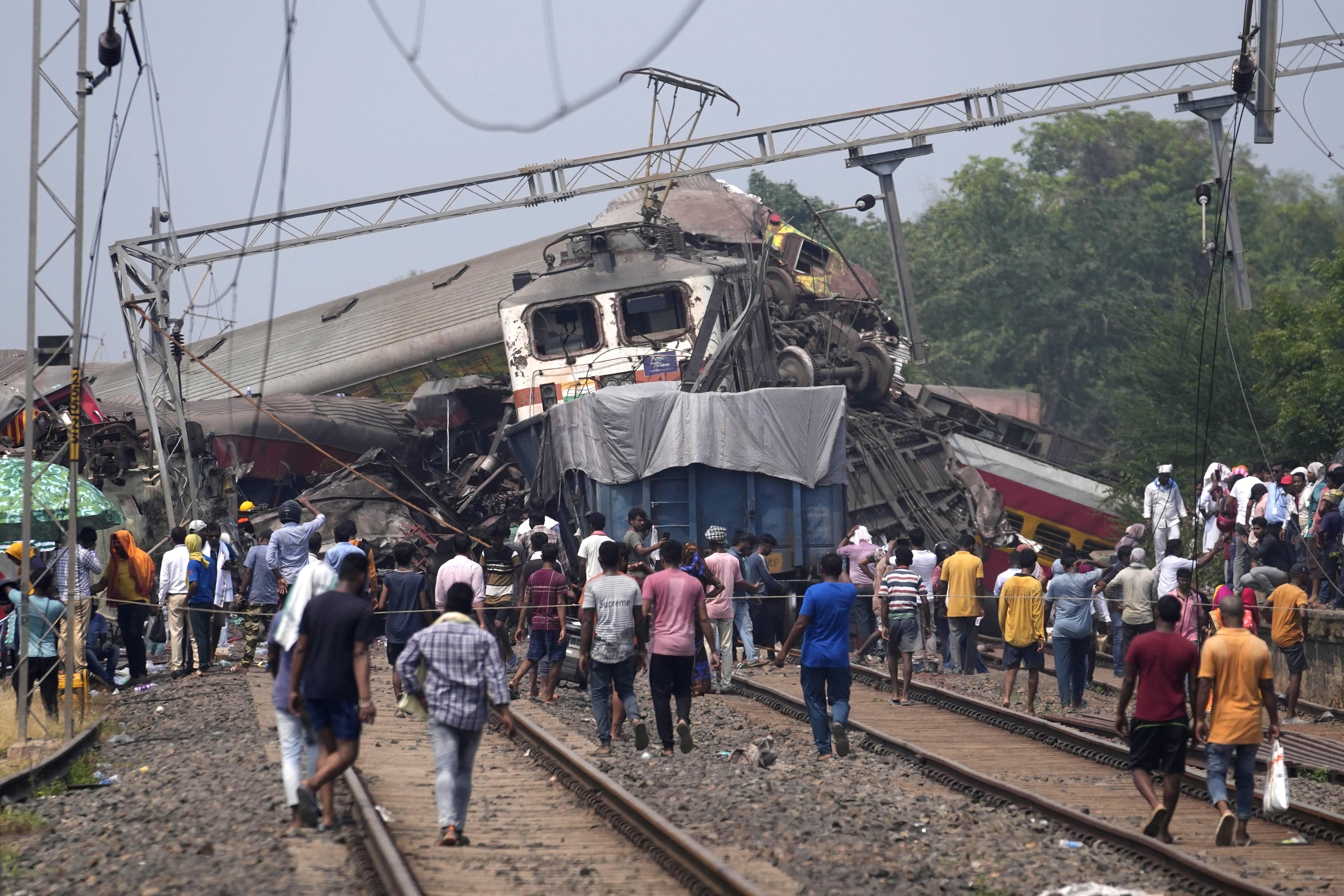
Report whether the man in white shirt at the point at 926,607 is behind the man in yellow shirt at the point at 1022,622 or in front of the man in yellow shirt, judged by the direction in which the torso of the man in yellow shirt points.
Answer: in front

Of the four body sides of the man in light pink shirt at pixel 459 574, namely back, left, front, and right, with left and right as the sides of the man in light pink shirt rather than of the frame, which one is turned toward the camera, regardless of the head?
back

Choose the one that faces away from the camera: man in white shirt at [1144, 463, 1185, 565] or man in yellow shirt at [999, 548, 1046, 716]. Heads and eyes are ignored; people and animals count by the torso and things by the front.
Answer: the man in yellow shirt

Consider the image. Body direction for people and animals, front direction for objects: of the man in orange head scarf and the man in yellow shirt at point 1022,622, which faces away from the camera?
the man in yellow shirt

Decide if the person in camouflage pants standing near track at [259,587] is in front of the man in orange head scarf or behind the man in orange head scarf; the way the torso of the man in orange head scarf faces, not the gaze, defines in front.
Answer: behind

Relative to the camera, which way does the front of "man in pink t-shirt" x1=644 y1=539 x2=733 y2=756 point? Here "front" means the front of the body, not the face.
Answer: away from the camera

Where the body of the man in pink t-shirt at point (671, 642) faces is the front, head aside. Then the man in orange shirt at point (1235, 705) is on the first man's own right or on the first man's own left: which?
on the first man's own right

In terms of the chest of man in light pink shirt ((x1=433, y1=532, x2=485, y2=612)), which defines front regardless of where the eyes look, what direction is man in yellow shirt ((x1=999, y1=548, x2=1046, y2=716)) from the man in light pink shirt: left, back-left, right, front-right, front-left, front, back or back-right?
right

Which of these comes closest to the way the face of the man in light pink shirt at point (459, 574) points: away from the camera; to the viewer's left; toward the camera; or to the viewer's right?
away from the camera

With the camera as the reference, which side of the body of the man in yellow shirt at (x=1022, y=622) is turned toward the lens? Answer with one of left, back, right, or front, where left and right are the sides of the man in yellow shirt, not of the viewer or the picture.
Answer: back
